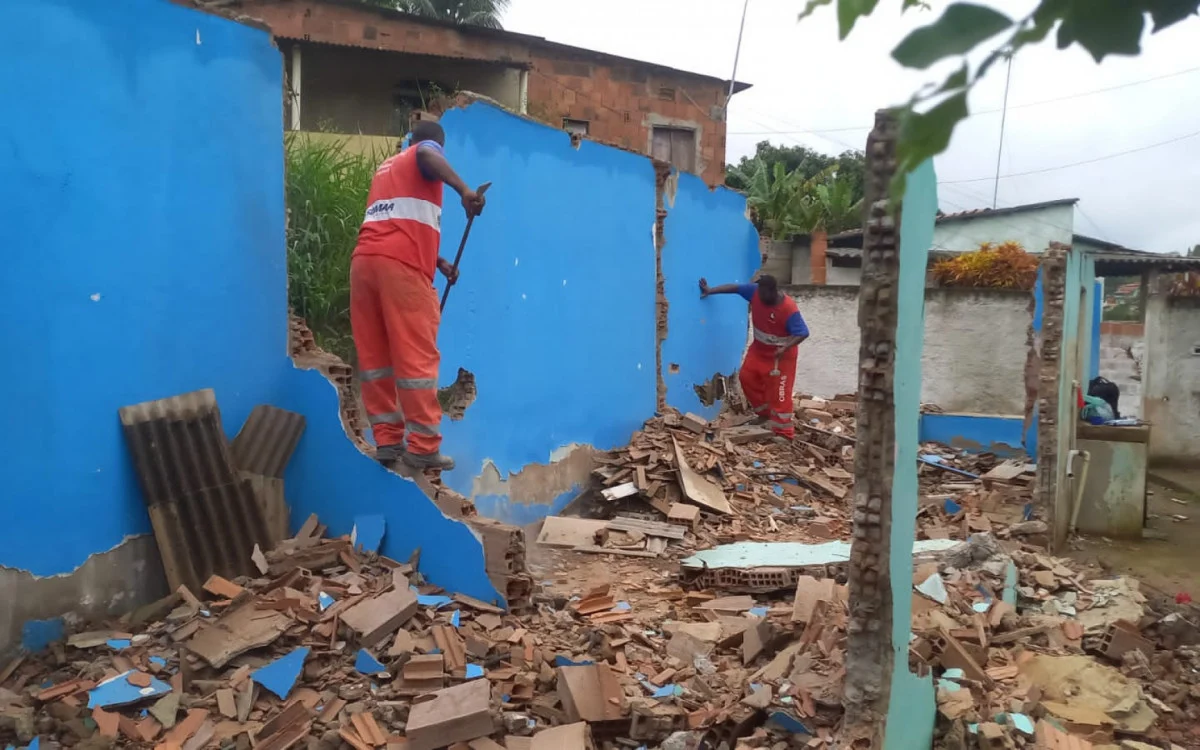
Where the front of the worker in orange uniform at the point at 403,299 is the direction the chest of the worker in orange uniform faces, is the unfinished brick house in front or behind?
in front

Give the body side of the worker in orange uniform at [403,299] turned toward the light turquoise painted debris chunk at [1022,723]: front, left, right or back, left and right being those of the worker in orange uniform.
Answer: right

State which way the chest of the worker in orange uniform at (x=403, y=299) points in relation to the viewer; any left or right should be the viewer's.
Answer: facing away from the viewer and to the right of the viewer

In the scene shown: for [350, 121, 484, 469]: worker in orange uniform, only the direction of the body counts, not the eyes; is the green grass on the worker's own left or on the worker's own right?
on the worker's own left

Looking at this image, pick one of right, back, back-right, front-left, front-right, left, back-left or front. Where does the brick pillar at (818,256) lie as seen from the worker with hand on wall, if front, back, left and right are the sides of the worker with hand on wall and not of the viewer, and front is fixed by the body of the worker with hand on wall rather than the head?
back-right

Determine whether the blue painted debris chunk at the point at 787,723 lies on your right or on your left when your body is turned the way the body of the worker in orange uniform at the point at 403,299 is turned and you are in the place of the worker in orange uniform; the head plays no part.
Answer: on your right

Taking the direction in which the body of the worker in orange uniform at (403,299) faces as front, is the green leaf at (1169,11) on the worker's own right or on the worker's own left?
on the worker's own right

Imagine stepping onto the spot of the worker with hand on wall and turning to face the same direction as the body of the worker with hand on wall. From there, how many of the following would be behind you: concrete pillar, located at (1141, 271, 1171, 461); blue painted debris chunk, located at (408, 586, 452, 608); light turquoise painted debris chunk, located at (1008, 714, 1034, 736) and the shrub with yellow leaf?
2
